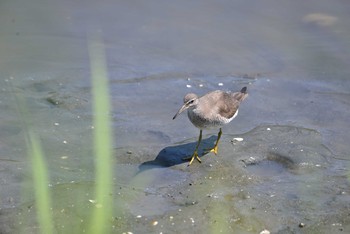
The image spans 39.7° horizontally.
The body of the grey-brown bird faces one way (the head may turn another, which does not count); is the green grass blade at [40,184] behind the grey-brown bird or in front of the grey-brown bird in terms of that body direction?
in front

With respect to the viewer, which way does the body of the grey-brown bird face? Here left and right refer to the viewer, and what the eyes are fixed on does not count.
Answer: facing the viewer and to the left of the viewer
